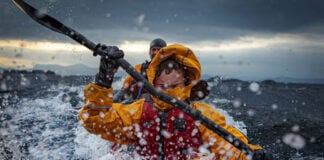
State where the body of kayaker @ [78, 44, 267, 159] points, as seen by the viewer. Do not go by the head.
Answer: toward the camera

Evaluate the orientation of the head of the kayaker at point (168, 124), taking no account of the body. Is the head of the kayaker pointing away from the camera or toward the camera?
toward the camera
